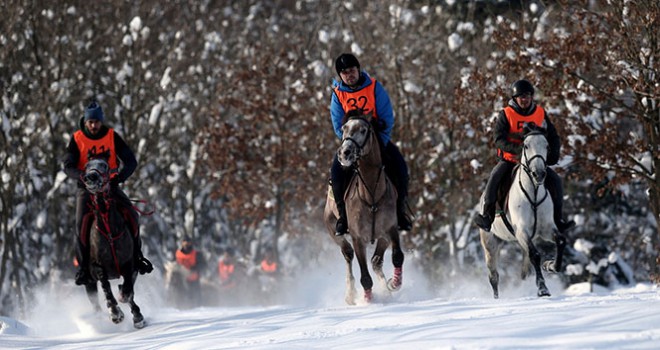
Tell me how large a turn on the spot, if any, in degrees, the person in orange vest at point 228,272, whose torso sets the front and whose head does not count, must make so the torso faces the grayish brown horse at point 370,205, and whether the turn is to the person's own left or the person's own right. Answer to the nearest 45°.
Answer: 0° — they already face it

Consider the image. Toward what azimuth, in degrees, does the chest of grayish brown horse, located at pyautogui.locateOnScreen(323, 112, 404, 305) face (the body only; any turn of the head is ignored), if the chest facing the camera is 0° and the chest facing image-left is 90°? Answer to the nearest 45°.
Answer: approximately 0°

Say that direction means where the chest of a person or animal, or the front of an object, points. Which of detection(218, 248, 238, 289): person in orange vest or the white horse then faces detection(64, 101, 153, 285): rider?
the person in orange vest

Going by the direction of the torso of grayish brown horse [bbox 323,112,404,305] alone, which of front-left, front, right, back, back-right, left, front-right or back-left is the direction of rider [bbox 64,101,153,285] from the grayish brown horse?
right

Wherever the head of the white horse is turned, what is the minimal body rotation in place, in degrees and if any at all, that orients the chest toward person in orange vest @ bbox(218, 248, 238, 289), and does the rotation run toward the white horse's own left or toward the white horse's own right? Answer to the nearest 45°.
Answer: approximately 180°
